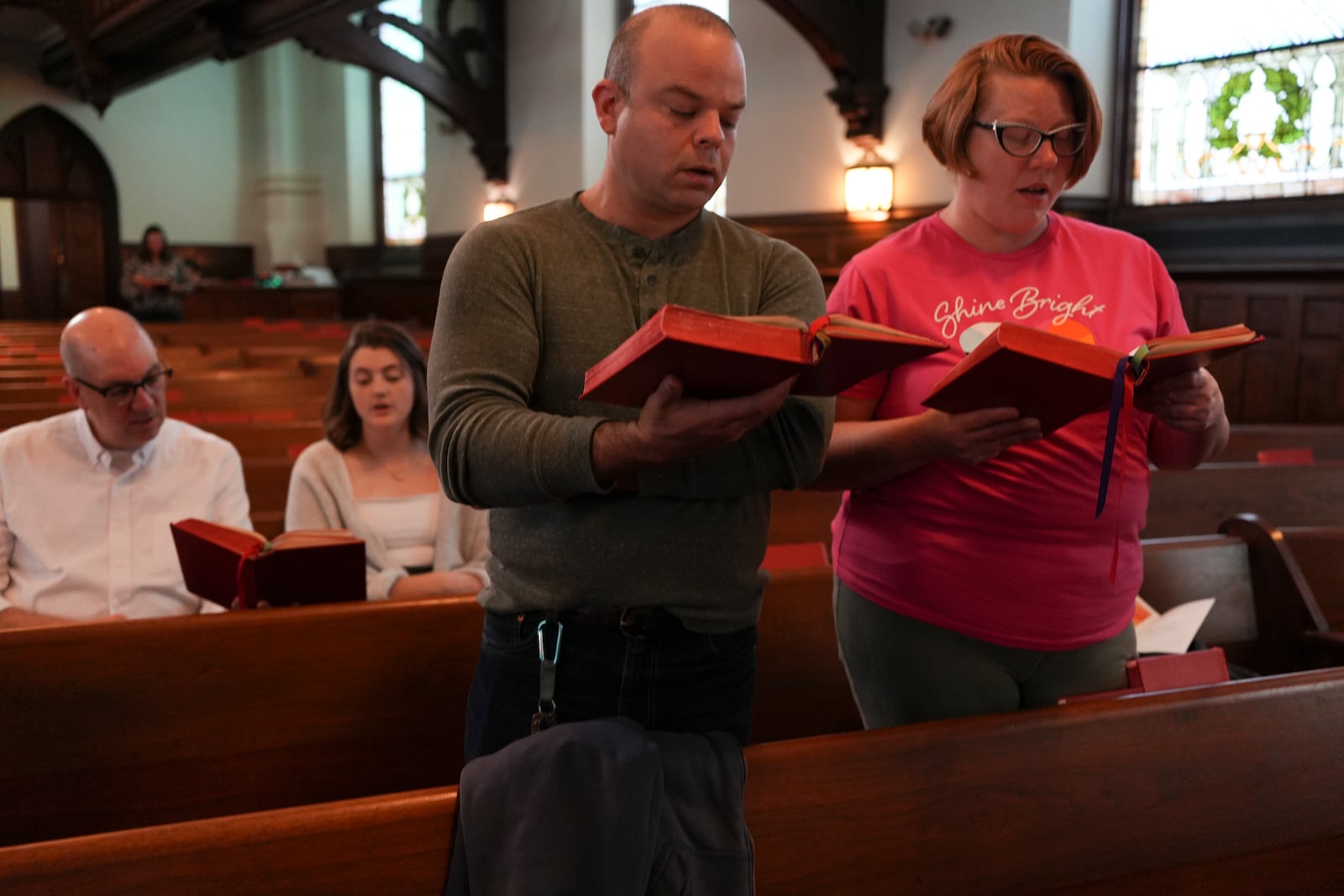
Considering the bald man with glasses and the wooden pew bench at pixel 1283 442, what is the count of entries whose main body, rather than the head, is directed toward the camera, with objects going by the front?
2

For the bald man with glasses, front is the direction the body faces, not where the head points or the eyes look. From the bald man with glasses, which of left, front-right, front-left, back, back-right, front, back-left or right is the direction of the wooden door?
back

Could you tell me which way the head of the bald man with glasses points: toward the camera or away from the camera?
toward the camera

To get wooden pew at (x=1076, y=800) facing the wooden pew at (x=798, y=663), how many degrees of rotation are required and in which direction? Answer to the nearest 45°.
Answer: approximately 180°

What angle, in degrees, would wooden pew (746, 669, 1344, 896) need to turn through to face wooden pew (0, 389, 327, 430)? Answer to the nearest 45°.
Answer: approximately 180°

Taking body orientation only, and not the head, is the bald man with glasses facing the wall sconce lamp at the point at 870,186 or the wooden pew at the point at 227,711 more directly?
the wooden pew

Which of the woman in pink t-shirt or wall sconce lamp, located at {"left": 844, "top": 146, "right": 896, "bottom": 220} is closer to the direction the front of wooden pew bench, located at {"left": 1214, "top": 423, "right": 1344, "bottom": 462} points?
the woman in pink t-shirt

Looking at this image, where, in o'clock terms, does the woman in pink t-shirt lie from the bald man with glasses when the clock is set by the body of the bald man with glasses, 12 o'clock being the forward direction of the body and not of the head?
The woman in pink t-shirt is roughly at 11 o'clock from the bald man with glasses.

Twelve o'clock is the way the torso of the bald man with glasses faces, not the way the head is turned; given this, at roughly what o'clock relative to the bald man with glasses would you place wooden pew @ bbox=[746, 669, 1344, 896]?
The wooden pew is roughly at 11 o'clock from the bald man with glasses.

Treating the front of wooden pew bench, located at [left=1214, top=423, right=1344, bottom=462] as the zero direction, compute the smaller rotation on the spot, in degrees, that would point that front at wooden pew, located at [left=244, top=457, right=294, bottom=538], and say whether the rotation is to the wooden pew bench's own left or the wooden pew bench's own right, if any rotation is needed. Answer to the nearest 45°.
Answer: approximately 45° to the wooden pew bench's own right

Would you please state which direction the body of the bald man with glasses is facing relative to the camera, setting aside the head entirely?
toward the camera

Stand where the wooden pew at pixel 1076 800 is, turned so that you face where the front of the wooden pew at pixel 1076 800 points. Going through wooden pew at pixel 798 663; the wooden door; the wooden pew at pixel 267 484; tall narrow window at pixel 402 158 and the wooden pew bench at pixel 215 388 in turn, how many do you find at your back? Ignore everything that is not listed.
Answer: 5

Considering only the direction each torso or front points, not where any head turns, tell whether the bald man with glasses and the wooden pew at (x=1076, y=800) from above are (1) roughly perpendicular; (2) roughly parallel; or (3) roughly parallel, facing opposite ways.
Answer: roughly parallel

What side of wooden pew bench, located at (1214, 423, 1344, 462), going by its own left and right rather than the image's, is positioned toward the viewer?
front

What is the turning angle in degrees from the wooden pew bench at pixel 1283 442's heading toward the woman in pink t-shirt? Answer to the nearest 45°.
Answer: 0° — it already faces them

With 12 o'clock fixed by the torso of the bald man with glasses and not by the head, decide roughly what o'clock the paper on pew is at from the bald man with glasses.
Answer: The paper on pew is roughly at 10 o'clock from the bald man with glasses.

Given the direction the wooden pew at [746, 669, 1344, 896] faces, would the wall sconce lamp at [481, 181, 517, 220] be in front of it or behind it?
behind

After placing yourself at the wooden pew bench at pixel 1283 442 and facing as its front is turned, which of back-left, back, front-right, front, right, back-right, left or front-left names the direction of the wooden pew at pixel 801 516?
front-right
